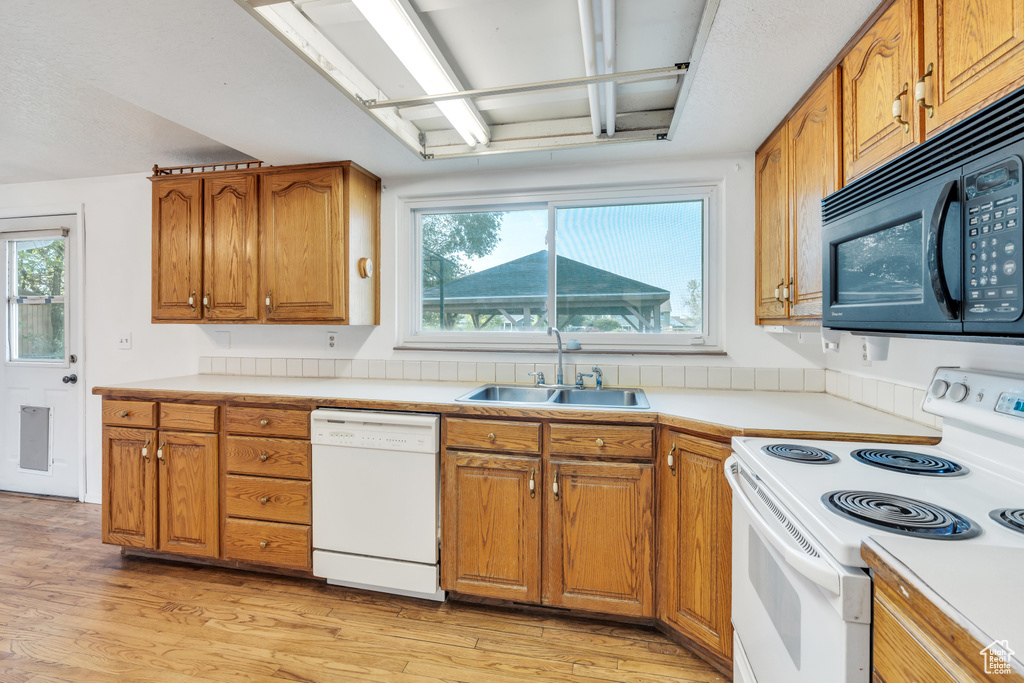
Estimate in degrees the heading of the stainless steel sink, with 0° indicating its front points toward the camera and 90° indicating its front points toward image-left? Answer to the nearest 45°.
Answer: approximately 0°

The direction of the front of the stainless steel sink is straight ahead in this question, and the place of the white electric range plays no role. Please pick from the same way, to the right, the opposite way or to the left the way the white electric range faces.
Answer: to the right

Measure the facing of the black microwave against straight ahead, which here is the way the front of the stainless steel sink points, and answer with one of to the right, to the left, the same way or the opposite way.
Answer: to the right

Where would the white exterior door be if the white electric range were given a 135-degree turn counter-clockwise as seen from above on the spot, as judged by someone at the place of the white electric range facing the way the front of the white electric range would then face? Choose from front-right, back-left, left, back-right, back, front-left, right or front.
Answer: back

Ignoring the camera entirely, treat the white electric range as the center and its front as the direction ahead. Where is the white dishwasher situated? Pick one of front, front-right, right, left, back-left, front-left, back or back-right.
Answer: front-right

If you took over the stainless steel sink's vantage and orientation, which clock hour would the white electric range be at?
The white electric range is roughly at 11 o'clock from the stainless steel sink.

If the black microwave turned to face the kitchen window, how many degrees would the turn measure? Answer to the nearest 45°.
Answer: approximately 90° to its right

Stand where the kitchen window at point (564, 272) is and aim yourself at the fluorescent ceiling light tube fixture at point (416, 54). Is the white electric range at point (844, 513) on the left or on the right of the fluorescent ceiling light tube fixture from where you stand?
left

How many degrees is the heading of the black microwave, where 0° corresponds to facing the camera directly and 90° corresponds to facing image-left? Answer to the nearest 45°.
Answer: approximately 45°

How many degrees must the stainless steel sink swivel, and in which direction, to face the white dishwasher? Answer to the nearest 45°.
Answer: approximately 45° to its right

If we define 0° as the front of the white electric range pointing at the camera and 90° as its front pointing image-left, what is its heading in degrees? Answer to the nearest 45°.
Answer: approximately 45°

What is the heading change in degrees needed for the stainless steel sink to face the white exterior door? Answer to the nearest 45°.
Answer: approximately 90° to its right
